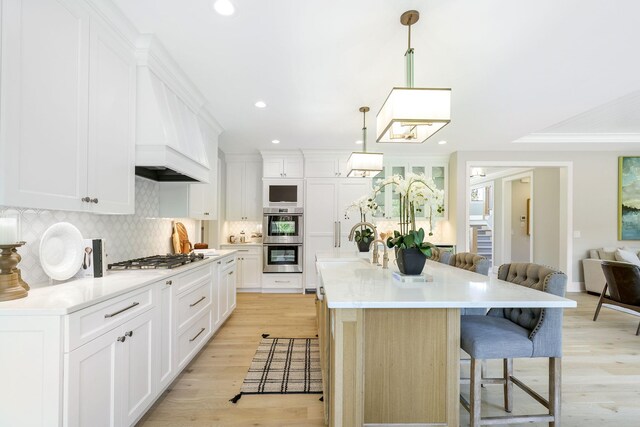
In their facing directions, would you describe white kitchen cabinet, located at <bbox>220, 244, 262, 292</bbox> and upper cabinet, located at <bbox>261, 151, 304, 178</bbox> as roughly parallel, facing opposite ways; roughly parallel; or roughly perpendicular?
roughly parallel

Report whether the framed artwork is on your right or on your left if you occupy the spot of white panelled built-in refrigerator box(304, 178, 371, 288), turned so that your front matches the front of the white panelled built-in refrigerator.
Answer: on your left

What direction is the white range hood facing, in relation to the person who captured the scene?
facing the viewer and to the right of the viewer

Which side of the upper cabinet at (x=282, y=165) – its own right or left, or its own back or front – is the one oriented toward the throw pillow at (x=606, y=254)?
left

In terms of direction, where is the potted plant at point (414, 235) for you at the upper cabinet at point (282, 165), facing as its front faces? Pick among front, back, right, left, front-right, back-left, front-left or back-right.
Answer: front

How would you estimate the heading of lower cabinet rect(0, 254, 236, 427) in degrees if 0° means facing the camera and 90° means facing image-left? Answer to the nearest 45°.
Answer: approximately 315°

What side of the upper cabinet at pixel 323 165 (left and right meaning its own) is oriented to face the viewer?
front

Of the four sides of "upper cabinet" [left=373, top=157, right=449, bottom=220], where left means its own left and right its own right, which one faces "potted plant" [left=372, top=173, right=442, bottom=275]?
front

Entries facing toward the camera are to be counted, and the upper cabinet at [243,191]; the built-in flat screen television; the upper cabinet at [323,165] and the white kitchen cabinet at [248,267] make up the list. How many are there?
4

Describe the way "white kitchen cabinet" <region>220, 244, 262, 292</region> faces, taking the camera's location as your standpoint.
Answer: facing the viewer

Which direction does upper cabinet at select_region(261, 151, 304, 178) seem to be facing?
toward the camera

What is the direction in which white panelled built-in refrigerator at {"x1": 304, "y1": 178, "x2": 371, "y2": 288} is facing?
toward the camera
